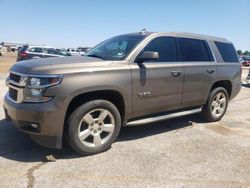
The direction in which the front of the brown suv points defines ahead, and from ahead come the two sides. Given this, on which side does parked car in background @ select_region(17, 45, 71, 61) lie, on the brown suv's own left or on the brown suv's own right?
on the brown suv's own right

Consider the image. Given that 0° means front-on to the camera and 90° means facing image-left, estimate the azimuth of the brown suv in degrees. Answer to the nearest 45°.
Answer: approximately 45°
